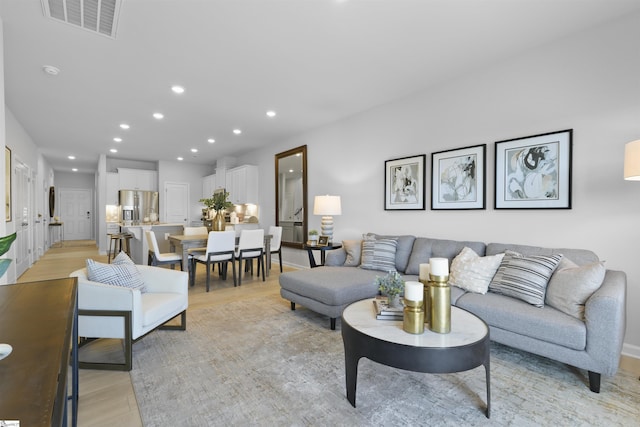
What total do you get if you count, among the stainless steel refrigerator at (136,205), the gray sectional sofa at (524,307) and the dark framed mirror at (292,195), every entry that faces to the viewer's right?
0

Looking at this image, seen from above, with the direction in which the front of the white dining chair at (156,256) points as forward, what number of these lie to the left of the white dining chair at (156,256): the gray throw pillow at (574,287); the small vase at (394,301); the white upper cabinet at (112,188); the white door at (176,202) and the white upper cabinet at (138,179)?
3

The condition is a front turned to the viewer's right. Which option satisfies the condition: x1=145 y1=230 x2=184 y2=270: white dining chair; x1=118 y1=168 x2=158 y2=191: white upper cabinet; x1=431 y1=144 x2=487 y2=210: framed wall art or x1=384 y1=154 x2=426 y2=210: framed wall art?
the white dining chair

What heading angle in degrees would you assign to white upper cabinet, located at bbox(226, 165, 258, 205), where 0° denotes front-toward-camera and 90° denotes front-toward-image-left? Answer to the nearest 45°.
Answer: approximately 45°

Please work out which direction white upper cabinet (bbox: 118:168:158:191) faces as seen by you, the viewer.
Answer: facing the viewer

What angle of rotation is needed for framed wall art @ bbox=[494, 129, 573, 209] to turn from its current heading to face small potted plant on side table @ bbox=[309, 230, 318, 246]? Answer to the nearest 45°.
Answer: approximately 45° to its right

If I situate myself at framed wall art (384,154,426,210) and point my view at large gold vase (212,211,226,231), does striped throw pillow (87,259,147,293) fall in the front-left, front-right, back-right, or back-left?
front-left

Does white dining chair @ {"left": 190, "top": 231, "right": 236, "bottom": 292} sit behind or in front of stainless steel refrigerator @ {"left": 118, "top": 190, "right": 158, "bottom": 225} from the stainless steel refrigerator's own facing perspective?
in front

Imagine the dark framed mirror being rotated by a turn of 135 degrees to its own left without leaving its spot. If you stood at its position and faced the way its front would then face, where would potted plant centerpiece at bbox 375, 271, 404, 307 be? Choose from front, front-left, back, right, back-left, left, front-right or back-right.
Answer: right

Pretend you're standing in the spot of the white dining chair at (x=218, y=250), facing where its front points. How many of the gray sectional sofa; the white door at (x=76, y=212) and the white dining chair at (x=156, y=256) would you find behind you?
1

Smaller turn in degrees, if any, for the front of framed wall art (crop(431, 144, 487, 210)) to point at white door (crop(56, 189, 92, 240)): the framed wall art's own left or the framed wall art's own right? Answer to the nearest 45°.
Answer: approximately 45° to the framed wall art's own right

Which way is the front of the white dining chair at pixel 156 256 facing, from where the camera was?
facing to the right of the viewer

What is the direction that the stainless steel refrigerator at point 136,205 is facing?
toward the camera

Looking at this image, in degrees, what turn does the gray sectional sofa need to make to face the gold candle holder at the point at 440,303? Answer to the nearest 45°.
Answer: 0° — it already faces it

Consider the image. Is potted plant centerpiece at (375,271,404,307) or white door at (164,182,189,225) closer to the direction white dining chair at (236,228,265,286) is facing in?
the white door

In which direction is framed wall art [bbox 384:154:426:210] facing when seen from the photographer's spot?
facing the viewer and to the left of the viewer
